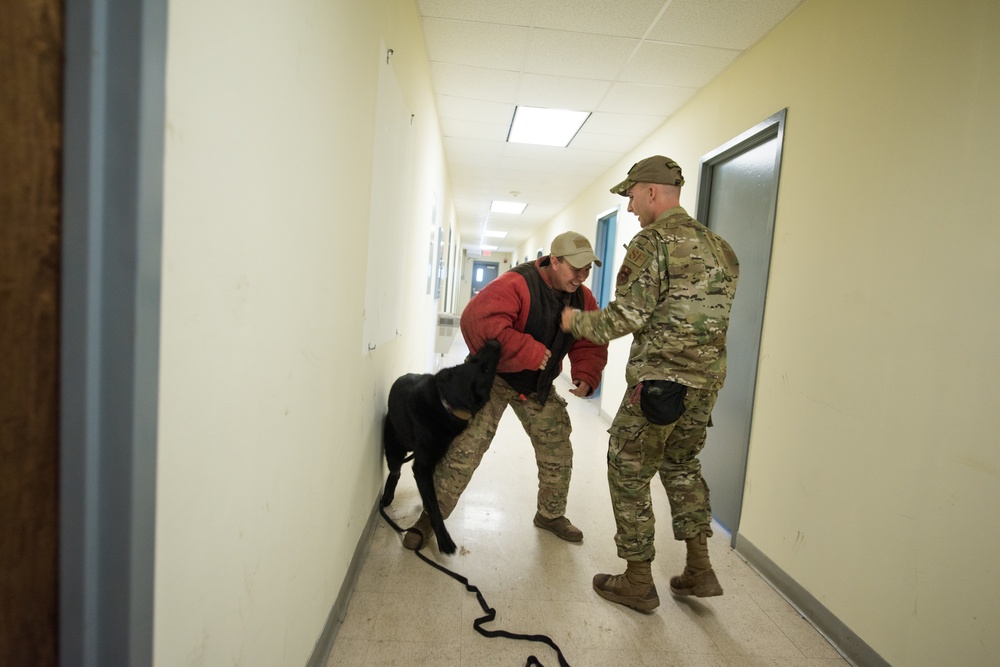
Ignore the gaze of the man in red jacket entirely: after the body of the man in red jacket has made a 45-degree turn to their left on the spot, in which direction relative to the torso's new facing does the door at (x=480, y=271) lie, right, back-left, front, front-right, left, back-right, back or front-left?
left

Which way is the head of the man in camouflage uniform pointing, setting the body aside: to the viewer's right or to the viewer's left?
to the viewer's left

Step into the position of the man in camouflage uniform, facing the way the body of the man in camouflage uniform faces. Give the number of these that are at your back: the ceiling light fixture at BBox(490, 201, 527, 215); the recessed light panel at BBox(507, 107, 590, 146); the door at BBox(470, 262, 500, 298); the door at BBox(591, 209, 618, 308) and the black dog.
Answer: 0

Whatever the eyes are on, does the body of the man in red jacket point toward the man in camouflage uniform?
yes

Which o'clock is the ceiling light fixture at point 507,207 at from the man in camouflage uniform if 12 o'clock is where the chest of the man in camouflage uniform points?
The ceiling light fixture is roughly at 1 o'clock from the man in camouflage uniform.

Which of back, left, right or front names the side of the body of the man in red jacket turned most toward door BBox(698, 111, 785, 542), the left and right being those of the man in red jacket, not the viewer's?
left

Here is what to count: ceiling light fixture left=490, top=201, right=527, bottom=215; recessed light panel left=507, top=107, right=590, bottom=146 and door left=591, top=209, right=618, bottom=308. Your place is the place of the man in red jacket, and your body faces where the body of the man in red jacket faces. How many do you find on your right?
0

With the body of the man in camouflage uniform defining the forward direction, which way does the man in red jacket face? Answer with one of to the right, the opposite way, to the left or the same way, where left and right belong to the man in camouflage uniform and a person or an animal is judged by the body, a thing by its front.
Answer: the opposite way

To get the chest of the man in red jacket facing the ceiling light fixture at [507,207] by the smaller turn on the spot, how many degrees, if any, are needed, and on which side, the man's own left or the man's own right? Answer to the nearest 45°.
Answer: approximately 135° to the man's own left

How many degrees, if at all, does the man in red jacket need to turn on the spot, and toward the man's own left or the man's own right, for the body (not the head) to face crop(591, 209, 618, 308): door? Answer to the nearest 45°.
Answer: approximately 135° to the man's own left

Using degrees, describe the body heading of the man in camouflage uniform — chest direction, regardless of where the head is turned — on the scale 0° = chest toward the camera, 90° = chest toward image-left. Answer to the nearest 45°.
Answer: approximately 135°

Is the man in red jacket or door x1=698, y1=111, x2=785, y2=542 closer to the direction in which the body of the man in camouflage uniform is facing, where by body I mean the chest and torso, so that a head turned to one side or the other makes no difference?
the man in red jacket

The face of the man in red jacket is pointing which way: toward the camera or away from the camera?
toward the camera
